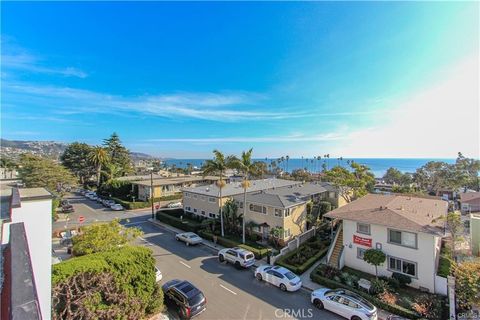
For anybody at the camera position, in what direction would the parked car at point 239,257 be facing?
facing away from the viewer and to the left of the viewer

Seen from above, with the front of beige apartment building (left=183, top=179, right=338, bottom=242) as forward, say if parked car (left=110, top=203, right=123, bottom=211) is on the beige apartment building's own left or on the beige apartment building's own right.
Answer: on the beige apartment building's own right

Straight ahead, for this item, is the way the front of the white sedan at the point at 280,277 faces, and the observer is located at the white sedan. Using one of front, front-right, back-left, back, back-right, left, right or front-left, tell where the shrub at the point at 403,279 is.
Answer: back-right

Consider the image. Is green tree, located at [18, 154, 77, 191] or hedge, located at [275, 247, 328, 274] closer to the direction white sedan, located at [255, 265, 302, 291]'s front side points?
the green tree

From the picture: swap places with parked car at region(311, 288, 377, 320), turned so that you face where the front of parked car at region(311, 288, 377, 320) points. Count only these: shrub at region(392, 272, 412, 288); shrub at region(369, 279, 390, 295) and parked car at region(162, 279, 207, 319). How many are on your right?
2

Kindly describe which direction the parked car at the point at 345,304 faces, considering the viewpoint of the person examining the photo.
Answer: facing away from the viewer and to the left of the viewer

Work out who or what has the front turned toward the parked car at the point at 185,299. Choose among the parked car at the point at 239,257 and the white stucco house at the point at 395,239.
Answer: the white stucco house

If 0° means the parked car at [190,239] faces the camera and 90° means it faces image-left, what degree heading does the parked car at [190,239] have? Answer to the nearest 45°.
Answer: approximately 135°

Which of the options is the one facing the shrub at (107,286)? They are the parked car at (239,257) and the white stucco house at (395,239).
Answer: the white stucco house
